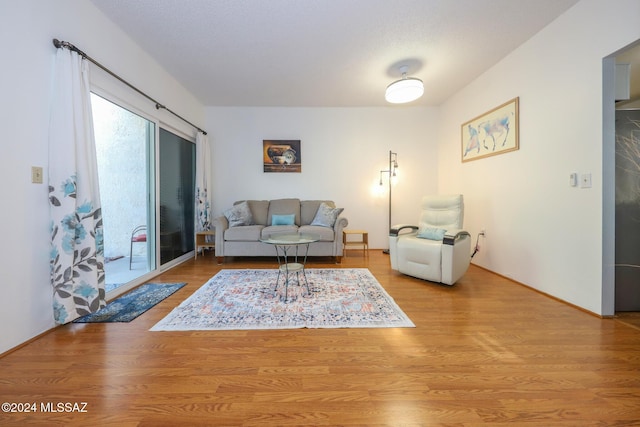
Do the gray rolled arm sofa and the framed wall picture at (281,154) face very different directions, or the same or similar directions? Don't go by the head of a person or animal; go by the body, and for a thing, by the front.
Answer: same or similar directions

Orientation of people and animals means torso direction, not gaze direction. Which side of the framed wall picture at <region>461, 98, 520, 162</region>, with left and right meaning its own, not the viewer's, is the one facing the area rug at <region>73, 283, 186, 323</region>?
front

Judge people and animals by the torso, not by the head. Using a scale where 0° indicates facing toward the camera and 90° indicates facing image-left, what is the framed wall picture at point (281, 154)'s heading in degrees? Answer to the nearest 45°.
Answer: approximately 0°

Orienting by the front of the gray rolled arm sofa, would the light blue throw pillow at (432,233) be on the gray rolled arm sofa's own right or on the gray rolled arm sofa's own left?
on the gray rolled arm sofa's own left

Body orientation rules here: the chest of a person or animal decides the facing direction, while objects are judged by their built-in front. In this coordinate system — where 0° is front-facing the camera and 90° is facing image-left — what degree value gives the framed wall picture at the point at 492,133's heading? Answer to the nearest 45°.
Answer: approximately 45°

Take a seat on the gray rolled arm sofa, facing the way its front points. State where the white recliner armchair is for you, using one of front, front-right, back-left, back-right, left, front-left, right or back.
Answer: front-left

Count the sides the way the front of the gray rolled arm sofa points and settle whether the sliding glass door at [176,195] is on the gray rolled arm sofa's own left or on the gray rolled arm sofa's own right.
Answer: on the gray rolled arm sofa's own right

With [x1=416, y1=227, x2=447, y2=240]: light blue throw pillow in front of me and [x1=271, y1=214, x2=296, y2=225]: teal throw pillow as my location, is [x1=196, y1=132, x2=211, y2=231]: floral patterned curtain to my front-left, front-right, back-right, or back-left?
back-right

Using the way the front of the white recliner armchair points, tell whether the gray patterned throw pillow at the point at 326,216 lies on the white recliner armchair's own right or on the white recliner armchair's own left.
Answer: on the white recliner armchair's own right

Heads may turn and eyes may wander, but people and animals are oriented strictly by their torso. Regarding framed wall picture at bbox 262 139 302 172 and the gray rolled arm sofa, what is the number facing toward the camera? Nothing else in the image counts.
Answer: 2

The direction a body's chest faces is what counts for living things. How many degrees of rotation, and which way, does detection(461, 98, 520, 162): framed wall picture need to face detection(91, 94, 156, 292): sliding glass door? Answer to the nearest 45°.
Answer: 0° — it already faces it

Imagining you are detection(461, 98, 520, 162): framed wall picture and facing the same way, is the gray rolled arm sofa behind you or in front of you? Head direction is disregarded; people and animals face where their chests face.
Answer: in front

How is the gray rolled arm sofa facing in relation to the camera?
toward the camera

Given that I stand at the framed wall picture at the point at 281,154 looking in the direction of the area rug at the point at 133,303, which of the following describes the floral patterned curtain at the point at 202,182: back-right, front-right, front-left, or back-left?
front-right

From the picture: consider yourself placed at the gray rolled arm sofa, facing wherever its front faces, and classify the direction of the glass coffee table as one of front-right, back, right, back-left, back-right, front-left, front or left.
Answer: front

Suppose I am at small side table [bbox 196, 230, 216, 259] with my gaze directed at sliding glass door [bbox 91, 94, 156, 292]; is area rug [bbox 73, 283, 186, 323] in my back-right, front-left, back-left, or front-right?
front-left
